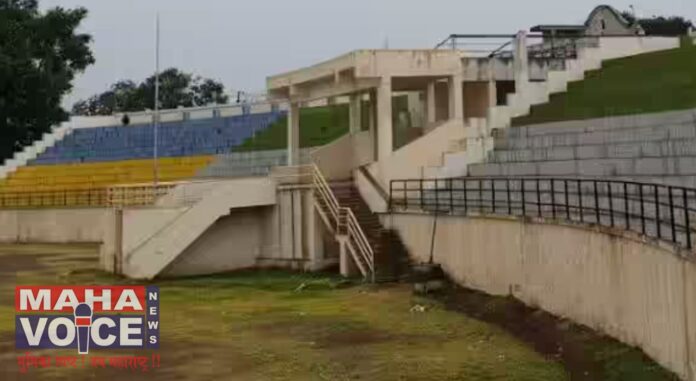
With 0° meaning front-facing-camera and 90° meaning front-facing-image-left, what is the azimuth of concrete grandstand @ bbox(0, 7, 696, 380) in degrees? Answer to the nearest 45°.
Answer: approximately 45°
